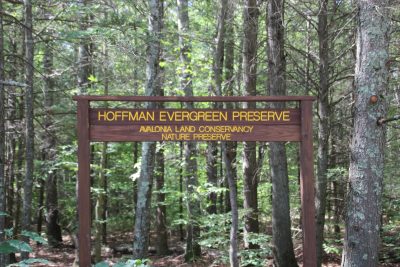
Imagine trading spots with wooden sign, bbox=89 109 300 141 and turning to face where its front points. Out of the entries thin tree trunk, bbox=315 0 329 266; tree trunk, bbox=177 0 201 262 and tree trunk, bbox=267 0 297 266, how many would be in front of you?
0

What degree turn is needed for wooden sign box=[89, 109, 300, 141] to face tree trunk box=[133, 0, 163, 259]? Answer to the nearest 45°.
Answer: approximately 180°

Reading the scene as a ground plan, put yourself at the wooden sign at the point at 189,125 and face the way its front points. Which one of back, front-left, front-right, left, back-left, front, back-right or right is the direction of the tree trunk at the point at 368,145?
left

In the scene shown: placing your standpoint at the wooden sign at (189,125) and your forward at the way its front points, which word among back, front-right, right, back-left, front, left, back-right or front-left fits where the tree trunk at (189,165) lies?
back

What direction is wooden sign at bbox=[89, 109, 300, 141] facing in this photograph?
toward the camera

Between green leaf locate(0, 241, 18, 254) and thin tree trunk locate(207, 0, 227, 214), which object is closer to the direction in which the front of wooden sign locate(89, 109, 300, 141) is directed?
the green leaf

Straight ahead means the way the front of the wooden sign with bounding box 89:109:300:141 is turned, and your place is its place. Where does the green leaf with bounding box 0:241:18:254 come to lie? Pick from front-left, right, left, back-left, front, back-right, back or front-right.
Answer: front-right

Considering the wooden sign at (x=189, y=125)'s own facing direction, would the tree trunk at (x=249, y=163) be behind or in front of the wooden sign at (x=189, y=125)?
behind

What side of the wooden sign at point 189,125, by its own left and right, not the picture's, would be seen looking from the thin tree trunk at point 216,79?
back

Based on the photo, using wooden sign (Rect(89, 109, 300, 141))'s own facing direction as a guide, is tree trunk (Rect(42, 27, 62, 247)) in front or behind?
behind
